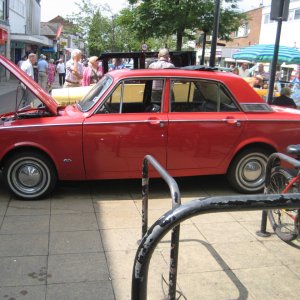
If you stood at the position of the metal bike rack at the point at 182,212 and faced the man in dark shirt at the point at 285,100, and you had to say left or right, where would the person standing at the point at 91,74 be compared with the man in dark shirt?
left

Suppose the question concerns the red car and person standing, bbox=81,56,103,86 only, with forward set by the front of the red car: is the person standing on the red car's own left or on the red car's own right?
on the red car's own right

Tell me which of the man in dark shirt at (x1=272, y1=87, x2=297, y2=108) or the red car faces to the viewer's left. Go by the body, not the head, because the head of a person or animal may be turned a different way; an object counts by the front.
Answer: the red car

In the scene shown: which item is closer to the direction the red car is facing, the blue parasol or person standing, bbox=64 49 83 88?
the person standing

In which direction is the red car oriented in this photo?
to the viewer's left

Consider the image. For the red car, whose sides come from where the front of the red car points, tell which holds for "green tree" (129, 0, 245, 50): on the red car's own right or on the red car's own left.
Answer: on the red car's own right

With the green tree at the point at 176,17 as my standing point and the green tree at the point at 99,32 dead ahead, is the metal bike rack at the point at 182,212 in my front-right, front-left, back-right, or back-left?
back-left

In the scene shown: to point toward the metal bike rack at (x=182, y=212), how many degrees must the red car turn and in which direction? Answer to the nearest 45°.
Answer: approximately 90° to its left

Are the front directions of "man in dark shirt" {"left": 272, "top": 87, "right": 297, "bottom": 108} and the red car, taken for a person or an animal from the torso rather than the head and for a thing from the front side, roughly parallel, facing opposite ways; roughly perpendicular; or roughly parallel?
roughly perpendicular

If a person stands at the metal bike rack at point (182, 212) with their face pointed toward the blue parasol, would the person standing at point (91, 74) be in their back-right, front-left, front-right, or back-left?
front-left
